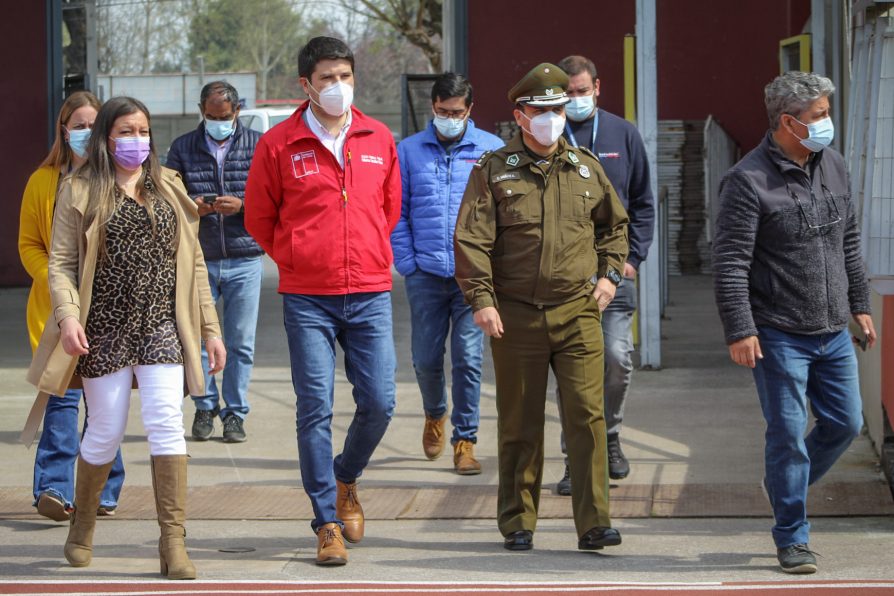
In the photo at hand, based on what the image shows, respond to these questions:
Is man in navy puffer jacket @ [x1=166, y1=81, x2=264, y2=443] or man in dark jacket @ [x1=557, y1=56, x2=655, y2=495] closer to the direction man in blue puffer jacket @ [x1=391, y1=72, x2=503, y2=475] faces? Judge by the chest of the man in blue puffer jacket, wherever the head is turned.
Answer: the man in dark jacket

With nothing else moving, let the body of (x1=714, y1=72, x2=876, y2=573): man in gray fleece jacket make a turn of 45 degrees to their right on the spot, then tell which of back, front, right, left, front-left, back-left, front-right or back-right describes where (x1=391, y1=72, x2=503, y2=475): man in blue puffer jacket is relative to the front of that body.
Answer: back-right

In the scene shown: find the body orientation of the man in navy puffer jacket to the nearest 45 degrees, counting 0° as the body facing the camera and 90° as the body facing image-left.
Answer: approximately 0°

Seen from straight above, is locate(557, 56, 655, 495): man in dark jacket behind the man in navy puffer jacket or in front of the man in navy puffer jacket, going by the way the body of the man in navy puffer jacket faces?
in front

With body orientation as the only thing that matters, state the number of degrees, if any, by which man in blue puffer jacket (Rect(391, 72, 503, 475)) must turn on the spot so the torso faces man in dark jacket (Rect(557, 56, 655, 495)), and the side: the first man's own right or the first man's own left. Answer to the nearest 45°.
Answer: approximately 45° to the first man's own left

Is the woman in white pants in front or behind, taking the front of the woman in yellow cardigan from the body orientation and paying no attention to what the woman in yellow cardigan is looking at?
in front

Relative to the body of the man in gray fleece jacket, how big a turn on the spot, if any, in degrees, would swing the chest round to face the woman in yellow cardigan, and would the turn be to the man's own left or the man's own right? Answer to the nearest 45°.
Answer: approximately 135° to the man's own right
